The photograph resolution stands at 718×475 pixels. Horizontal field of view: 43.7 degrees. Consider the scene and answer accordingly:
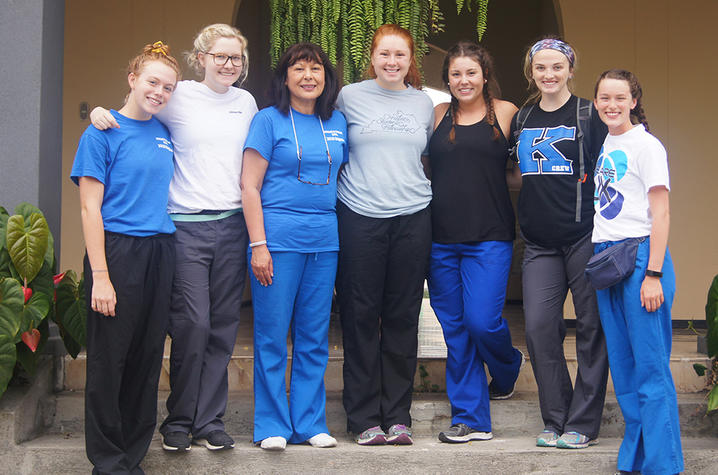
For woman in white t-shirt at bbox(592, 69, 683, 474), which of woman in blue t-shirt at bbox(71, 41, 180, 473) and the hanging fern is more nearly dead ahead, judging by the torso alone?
the woman in blue t-shirt

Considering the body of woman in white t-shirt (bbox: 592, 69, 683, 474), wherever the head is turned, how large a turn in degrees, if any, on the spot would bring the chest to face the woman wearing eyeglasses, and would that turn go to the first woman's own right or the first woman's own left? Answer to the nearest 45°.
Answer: approximately 45° to the first woman's own right

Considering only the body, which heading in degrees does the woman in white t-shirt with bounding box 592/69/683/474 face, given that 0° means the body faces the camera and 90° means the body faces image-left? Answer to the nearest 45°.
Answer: approximately 45°

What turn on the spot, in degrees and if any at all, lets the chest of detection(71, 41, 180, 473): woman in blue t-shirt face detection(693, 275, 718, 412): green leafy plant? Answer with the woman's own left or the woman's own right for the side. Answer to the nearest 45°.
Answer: approximately 45° to the woman's own left

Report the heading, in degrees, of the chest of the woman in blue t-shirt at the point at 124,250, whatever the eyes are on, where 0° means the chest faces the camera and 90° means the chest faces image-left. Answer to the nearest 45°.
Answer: approximately 315°

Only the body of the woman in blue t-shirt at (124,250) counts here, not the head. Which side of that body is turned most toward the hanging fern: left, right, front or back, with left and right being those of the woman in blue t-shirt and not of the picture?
left
